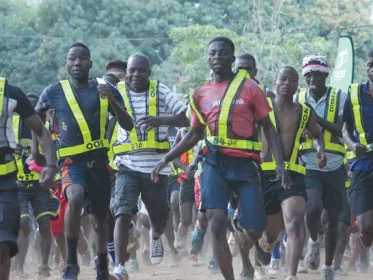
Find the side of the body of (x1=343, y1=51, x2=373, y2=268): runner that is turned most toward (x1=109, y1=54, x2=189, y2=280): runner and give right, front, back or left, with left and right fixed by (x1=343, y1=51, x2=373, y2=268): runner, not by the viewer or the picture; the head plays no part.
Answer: right

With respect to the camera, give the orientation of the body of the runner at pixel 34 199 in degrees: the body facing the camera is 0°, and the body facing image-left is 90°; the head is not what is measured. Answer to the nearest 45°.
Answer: approximately 0°
